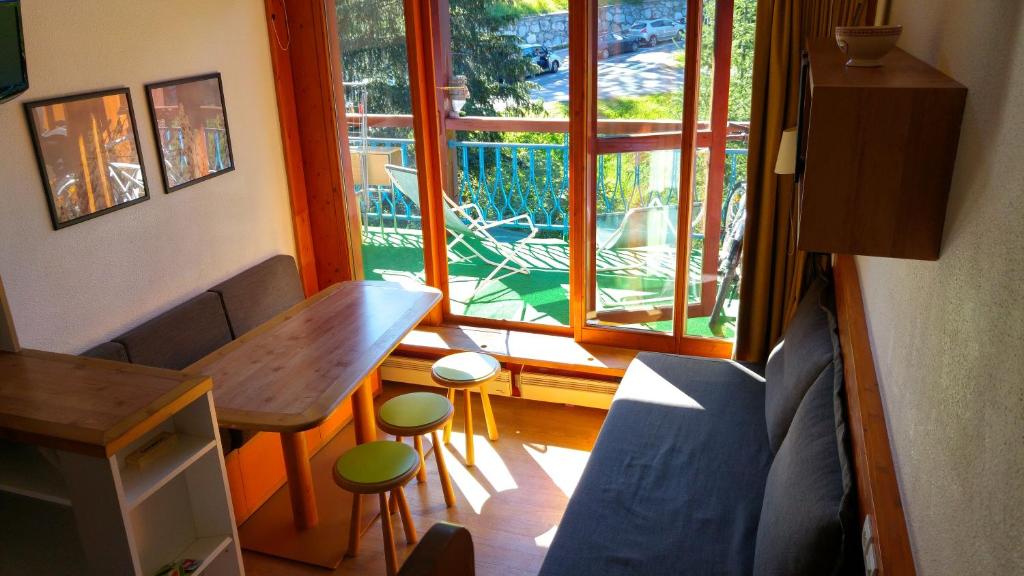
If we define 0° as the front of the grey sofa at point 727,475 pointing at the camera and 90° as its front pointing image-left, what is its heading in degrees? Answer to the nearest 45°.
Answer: approximately 90°

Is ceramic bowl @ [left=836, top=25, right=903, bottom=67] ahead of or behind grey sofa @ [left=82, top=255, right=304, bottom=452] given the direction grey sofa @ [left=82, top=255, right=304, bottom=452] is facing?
ahead

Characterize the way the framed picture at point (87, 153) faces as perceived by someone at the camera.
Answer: facing the viewer and to the right of the viewer

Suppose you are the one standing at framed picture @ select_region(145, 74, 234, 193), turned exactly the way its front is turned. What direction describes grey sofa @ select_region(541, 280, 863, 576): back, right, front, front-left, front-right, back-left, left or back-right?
front

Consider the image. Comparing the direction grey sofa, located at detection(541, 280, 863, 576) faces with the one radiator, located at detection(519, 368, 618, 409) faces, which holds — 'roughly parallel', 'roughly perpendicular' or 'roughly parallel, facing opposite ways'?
roughly perpendicular

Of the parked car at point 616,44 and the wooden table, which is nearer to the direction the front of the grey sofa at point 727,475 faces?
the wooden table

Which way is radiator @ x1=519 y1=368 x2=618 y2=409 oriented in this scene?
toward the camera

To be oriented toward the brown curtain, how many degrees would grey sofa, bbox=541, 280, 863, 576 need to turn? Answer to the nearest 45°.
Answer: approximately 90° to its right

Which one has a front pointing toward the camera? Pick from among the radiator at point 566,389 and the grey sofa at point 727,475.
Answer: the radiator

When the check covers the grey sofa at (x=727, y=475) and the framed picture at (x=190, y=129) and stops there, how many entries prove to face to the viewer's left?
1

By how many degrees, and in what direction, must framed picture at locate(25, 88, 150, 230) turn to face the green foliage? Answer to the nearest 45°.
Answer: approximately 45° to its left

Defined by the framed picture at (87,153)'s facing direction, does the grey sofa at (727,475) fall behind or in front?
in front

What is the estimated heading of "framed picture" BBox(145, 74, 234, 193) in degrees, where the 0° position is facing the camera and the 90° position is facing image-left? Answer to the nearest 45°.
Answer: approximately 315°
